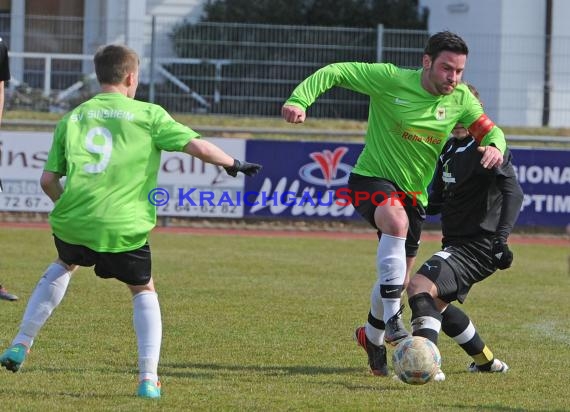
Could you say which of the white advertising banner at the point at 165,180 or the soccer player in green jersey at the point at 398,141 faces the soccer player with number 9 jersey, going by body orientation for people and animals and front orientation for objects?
the white advertising banner

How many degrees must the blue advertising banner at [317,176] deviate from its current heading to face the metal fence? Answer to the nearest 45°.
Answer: approximately 135° to its right

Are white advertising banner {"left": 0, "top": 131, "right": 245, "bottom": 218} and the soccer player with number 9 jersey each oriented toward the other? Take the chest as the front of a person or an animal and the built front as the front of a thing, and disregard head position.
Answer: yes

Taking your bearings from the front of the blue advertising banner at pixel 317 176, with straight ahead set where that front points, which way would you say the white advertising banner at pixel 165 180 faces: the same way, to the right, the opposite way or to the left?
the same way

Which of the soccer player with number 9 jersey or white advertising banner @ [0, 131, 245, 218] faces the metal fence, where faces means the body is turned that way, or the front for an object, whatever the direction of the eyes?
the soccer player with number 9 jersey

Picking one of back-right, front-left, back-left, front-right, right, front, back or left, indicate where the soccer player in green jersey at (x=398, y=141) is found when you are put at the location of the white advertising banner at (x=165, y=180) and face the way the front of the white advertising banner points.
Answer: front

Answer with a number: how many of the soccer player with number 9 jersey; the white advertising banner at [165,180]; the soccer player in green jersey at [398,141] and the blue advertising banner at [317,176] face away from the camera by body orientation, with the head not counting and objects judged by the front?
1

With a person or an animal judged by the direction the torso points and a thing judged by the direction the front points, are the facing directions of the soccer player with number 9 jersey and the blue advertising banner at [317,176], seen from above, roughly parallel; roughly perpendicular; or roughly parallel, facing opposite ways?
roughly parallel, facing opposite ways

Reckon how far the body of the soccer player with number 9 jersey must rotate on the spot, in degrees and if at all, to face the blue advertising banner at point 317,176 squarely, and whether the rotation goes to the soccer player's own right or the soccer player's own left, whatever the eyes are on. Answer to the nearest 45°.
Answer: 0° — they already face it

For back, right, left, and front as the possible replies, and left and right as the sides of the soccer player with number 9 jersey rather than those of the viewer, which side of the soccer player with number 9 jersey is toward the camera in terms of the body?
back

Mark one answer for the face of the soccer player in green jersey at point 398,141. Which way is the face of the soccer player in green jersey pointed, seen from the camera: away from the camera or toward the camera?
toward the camera

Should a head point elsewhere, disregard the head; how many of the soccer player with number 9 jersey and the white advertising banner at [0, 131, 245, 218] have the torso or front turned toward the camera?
1

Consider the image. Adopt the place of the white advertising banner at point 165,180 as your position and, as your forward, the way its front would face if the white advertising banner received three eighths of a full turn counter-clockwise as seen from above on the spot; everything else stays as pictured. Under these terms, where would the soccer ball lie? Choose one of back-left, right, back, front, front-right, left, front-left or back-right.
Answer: back-right

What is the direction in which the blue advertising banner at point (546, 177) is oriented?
toward the camera

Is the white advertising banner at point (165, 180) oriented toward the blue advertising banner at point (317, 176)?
no

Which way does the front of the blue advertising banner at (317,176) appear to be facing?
toward the camera

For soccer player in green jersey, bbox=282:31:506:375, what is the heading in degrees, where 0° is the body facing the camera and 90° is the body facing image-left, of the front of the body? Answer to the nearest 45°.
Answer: approximately 315°

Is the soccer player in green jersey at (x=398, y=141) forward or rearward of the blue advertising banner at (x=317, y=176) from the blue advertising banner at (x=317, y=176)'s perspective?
forward

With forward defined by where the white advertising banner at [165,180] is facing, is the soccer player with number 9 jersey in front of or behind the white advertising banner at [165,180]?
in front
